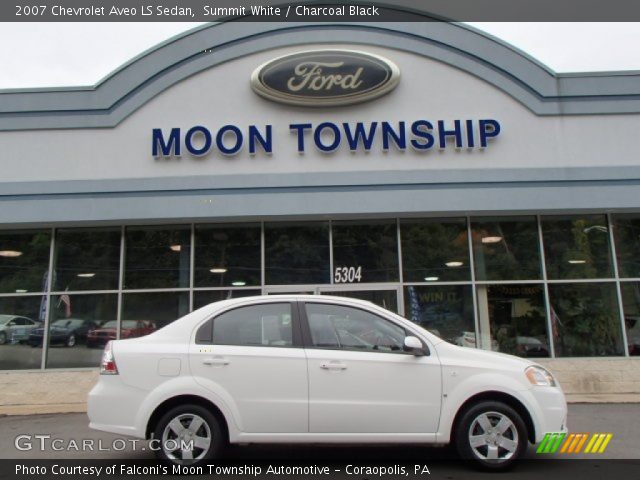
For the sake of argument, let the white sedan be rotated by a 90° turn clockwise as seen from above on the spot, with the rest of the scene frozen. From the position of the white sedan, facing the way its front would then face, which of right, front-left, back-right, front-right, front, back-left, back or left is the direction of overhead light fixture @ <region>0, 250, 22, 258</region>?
back-right

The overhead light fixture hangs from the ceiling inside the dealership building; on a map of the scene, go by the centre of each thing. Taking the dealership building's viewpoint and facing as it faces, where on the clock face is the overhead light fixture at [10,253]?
The overhead light fixture is roughly at 3 o'clock from the dealership building.

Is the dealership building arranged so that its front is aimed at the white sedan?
yes

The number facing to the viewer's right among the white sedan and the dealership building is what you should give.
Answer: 1

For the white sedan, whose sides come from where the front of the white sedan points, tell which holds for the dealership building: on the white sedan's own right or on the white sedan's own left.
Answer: on the white sedan's own left

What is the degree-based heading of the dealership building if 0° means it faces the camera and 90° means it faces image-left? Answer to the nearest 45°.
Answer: approximately 0°

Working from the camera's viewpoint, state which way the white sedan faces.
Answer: facing to the right of the viewer

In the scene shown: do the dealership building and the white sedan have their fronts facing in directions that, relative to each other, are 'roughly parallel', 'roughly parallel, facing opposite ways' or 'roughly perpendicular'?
roughly perpendicular
